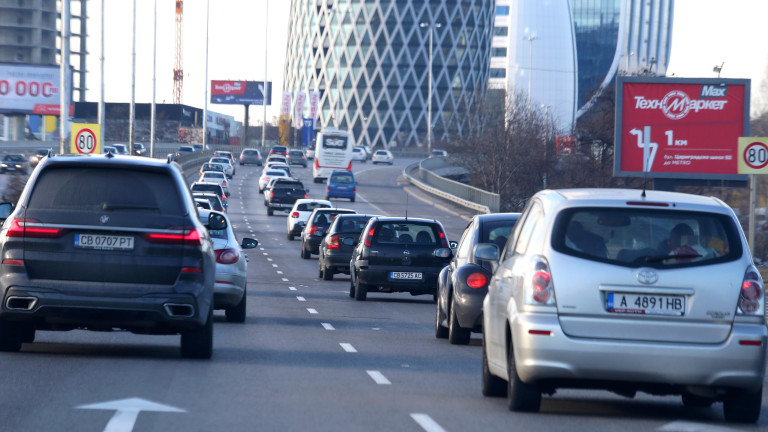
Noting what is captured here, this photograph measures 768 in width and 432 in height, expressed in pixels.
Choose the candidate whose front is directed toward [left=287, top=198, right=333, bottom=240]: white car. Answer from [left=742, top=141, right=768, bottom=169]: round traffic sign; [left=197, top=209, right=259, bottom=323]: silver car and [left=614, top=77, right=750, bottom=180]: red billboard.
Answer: [left=197, top=209, right=259, bottom=323]: silver car

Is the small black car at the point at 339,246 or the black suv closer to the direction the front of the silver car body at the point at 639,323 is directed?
the small black car

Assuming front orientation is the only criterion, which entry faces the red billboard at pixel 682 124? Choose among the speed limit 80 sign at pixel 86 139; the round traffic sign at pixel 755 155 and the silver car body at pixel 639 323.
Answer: the silver car body

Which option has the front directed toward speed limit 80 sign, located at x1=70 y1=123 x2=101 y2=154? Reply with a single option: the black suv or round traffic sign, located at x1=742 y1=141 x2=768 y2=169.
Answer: the black suv

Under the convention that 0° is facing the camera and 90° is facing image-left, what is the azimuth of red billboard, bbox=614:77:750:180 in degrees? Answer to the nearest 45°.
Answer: approximately 0°

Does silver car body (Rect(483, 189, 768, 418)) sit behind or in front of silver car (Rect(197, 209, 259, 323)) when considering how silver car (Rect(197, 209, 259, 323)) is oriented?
behind

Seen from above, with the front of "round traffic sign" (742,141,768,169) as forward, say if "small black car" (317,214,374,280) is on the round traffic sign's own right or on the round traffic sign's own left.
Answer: on the round traffic sign's own right

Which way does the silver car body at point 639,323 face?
away from the camera

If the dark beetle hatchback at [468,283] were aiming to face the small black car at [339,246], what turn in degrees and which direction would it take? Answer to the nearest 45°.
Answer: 0° — it already faces it

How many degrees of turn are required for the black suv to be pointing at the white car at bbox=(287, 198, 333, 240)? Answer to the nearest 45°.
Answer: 0° — it already faces it
